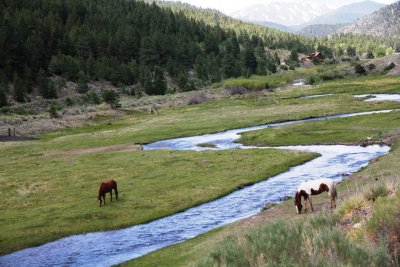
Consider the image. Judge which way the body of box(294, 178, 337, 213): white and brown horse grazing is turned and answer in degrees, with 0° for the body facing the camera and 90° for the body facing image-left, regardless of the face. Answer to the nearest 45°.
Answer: approximately 90°
